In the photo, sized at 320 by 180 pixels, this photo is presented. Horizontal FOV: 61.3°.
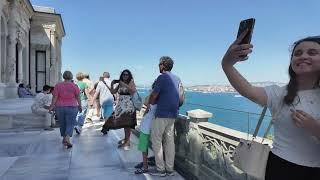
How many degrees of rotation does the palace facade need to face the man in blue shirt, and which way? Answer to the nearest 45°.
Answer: approximately 45° to its right

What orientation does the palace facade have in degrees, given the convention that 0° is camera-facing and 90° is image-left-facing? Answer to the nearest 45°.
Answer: approximately 315°

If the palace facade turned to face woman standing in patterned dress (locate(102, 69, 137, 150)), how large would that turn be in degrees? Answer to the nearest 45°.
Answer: approximately 45° to its right

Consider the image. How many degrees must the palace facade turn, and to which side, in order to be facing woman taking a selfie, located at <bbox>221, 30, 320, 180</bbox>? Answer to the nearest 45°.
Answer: approximately 45° to its right
